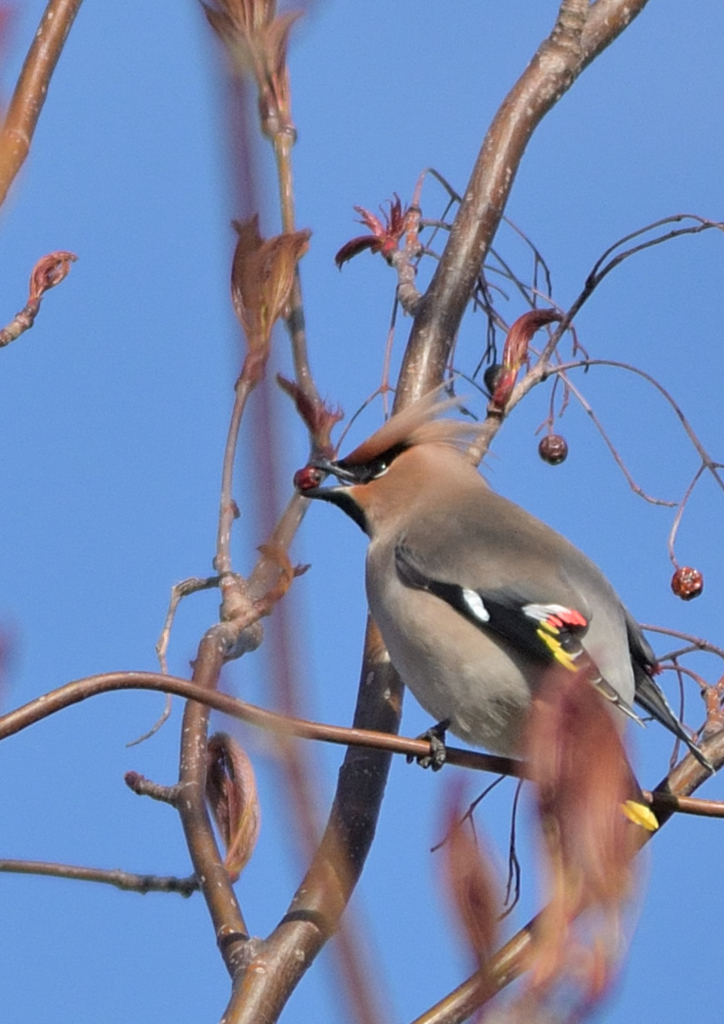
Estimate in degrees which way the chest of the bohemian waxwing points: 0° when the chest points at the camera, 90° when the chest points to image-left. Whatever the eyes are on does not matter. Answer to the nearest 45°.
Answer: approximately 90°
